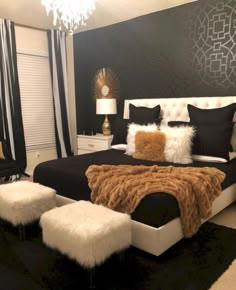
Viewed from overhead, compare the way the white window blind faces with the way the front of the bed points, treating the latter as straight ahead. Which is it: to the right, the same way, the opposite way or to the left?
to the left

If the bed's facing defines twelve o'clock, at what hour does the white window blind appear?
The white window blind is roughly at 3 o'clock from the bed.

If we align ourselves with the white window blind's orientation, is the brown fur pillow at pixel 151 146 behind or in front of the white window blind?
in front

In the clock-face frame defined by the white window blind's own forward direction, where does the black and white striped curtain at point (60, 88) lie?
The black and white striped curtain is roughly at 10 o'clock from the white window blind.

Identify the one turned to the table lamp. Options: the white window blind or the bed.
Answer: the white window blind

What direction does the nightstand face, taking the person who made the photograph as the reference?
facing the viewer and to the left of the viewer

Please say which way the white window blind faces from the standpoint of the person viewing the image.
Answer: facing the viewer and to the right of the viewer

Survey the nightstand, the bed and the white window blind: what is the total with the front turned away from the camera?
0

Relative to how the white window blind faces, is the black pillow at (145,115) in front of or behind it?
in front

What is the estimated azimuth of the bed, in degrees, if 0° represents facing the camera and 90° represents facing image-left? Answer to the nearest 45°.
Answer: approximately 45°

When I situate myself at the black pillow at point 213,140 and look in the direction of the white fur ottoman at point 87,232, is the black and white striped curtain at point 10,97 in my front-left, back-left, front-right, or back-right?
front-right

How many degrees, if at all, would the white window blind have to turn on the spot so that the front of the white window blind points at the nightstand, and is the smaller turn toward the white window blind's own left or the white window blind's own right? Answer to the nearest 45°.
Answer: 0° — it already faces it

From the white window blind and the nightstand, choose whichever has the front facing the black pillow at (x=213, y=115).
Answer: the white window blind

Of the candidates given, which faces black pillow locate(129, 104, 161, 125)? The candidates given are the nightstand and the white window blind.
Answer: the white window blind

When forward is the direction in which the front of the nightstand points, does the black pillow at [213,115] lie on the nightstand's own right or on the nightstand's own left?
on the nightstand's own left

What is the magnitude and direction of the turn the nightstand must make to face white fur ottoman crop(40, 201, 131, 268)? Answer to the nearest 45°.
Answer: approximately 45° to its left
